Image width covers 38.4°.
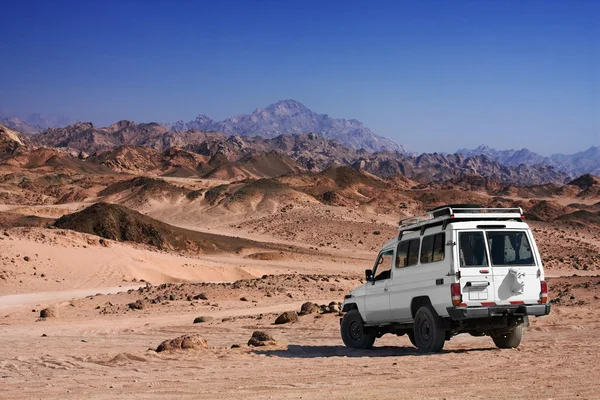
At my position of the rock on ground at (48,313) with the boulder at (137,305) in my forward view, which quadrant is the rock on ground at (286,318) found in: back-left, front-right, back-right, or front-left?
front-right

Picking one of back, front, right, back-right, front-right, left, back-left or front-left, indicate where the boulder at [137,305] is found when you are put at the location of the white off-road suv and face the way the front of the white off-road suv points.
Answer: front

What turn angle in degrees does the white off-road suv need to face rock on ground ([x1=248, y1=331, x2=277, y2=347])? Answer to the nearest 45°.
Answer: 0° — it already faces it

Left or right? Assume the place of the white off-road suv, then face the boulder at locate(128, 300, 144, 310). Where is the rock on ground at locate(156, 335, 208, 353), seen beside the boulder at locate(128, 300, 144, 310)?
left

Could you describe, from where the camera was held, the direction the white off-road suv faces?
facing away from the viewer and to the left of the viewer

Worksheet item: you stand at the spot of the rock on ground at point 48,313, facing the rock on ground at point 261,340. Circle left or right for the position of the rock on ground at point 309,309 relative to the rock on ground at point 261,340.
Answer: left

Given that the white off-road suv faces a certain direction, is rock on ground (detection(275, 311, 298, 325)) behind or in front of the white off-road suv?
in front

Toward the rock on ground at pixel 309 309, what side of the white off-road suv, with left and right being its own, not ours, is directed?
front

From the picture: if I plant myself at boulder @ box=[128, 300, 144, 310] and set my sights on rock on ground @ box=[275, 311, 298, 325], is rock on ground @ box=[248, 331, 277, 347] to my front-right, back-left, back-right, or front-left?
front-right

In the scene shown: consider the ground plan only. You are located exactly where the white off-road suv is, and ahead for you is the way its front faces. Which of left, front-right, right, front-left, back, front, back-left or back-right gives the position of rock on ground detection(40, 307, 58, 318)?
front
